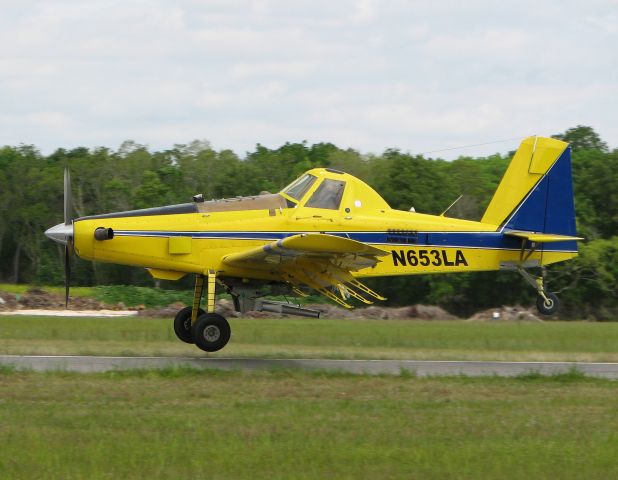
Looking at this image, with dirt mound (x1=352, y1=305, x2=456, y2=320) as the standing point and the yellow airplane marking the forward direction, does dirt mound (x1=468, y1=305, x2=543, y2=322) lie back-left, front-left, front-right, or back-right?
back-left

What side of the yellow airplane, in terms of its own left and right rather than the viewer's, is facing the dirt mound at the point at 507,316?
right

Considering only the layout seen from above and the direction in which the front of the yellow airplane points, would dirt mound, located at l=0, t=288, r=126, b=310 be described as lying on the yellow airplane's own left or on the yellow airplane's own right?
on the yellow airplane's own right

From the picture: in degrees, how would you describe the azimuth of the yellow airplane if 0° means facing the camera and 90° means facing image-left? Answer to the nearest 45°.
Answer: approximately 90°

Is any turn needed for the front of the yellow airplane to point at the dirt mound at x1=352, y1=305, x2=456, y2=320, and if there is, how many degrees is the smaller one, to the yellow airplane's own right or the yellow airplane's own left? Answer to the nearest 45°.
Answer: approximately 90° to the yellow airplane's own right

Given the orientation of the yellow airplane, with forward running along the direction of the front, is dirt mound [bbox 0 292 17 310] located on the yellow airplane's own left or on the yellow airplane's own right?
on the yellow airplane's own right
